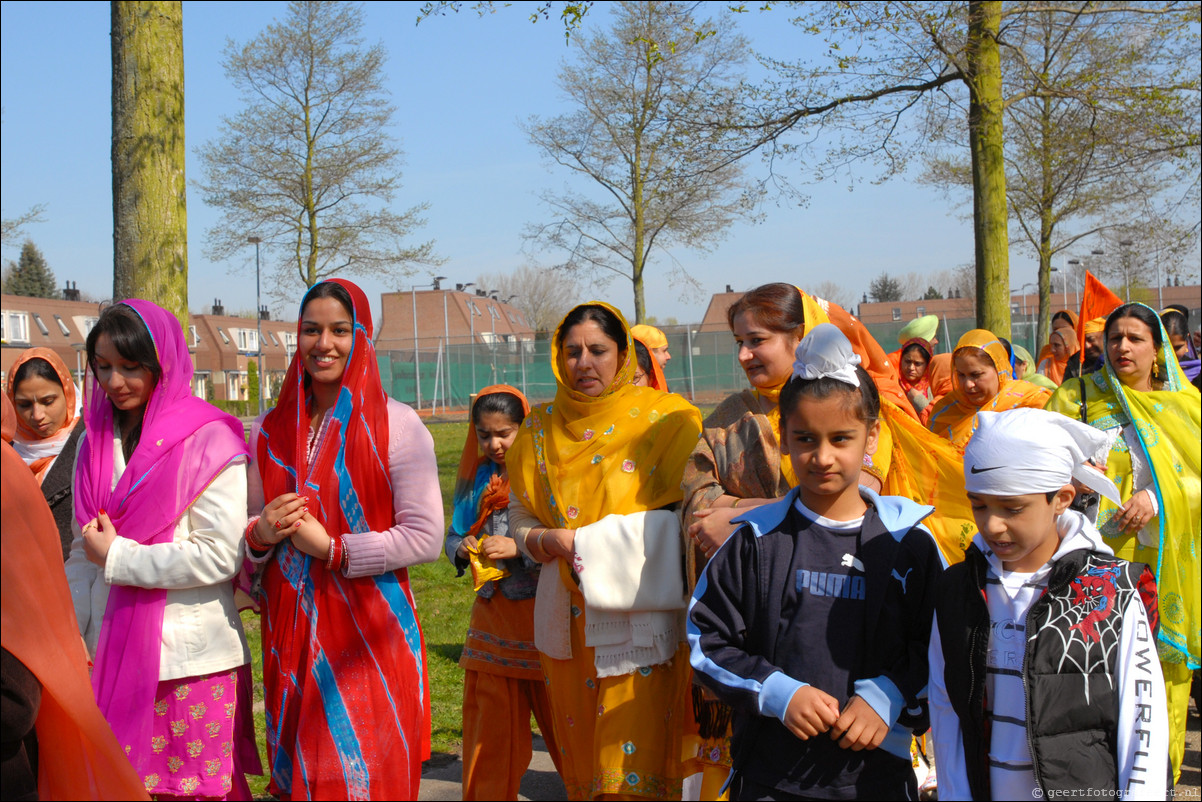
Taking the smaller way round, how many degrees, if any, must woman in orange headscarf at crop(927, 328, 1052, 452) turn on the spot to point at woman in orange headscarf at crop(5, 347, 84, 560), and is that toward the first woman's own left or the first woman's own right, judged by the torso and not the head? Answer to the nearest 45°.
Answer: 0° — they already face them

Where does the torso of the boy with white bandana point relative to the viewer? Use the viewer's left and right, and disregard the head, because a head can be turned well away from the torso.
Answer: facing the viewer and to the left of the viewer

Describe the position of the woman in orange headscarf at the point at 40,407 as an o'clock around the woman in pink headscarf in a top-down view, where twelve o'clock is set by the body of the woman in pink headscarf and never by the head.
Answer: The woman in orange headscarf is roughly at 4 o'clock from the woman in pink headscarf.

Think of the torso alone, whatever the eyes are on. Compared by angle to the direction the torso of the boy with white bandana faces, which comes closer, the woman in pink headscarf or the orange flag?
the woman in pink headscarf

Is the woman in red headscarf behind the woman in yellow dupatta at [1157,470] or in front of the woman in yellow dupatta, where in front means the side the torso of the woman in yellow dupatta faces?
in front

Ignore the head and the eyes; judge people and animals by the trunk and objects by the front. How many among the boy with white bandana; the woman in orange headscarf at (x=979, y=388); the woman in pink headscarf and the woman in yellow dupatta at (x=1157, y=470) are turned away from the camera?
0

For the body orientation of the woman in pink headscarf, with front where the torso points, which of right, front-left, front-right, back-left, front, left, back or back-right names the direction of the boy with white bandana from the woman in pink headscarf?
left

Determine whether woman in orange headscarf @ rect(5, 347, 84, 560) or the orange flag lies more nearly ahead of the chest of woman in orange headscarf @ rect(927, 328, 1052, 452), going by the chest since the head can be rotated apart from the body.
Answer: the woman in orange headscarf

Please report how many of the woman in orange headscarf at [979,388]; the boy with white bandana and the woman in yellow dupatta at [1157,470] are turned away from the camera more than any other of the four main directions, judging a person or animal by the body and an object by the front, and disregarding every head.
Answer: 0

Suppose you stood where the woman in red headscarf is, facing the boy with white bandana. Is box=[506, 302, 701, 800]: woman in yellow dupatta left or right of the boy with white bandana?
left

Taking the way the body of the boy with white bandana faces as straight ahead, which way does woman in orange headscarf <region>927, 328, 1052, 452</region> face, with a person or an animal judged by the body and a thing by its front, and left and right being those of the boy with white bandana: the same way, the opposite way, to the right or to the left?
the same way

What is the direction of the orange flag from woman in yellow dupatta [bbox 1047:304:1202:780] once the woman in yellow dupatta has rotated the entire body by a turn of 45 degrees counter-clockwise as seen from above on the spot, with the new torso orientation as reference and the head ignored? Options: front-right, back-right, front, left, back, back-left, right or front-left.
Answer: back

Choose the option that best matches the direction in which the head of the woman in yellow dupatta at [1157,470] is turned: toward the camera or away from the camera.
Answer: toward the camera

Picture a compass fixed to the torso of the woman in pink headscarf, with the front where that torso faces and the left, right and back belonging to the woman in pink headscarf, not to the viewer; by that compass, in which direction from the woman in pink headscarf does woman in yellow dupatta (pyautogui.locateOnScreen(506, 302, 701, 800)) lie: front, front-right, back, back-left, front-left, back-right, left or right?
back-left

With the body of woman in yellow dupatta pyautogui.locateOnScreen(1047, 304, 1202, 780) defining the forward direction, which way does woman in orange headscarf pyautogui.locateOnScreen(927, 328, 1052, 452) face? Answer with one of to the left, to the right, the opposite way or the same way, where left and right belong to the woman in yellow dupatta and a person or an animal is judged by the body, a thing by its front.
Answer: the same way

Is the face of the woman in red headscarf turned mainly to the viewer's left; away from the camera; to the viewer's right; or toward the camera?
toward the camera
